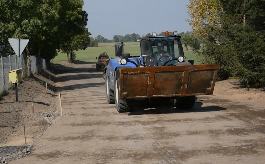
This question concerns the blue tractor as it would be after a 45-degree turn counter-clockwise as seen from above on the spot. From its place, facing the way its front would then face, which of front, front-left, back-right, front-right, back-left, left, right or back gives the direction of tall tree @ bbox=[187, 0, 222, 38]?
back-left

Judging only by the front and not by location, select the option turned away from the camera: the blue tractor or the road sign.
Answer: the road sign

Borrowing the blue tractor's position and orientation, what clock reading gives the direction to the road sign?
The road sign is roughly at 4 o'clock from the blue tractor.

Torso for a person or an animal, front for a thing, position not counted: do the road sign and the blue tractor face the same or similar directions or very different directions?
very different directions

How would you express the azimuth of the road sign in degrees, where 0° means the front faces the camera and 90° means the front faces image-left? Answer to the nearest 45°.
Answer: approximately 180°

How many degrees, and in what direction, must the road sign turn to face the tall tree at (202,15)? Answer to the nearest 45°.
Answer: approximately 45° to its right

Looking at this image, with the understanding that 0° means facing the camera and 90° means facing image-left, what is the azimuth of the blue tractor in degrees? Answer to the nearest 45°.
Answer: approximately 0°

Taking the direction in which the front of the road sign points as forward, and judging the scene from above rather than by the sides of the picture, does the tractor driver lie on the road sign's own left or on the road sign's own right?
on the road sign's own right

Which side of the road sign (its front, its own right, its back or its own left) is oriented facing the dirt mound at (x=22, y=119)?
back
